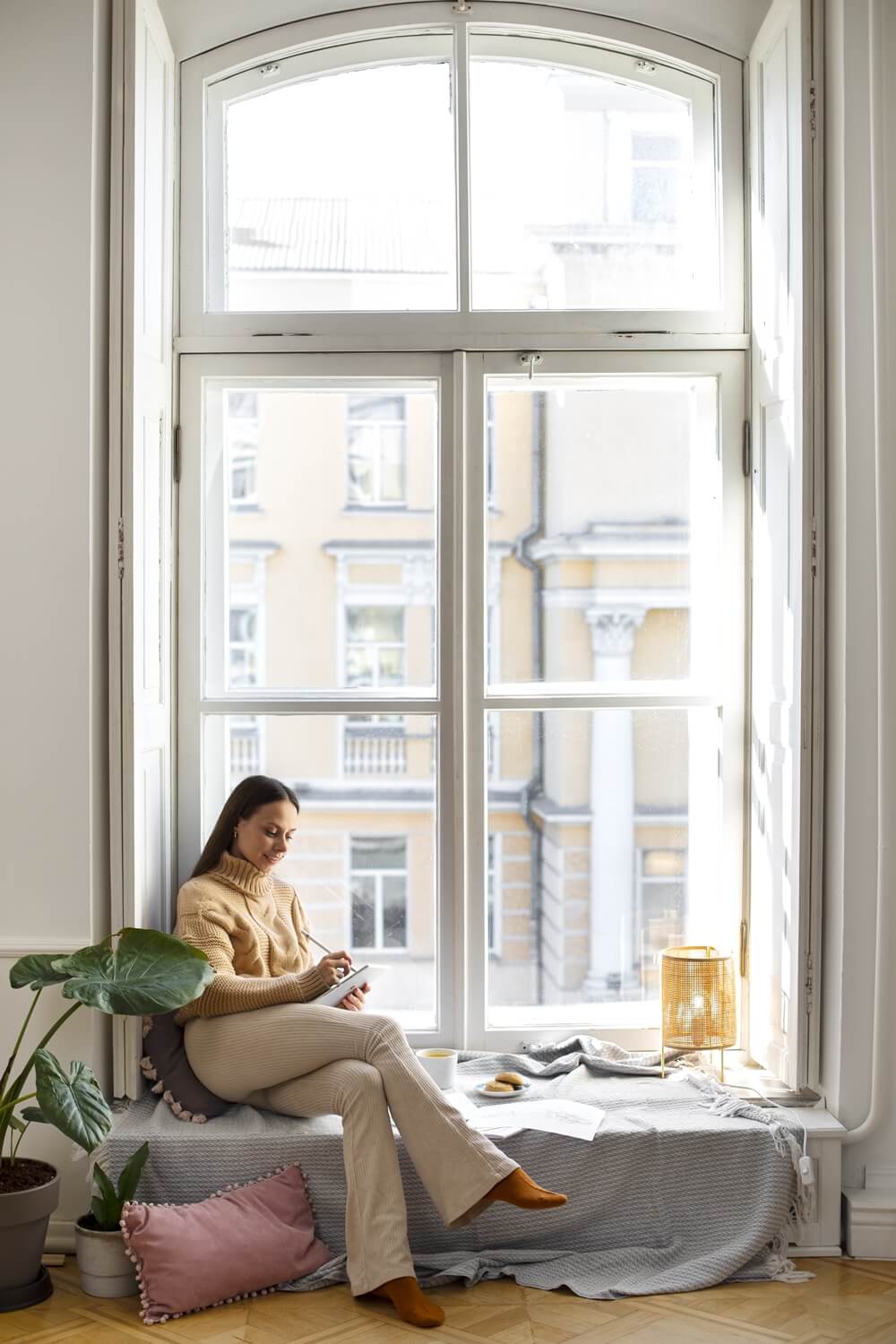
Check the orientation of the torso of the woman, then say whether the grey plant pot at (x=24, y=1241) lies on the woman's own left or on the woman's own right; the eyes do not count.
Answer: on the woman's own right

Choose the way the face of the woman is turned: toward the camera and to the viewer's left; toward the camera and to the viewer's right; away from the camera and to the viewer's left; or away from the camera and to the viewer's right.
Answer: toward the camera and to the viewer's right

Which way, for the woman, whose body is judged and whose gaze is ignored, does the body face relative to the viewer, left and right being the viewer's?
facing the viewer and to the right of the viewer
